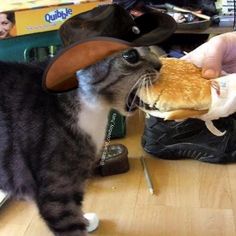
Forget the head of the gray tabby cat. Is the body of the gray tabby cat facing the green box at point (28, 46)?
no

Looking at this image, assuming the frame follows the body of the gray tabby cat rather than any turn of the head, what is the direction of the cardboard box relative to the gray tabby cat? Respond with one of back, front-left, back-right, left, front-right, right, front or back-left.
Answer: left

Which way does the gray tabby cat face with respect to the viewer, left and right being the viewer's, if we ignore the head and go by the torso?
facing to the right of the viewer
